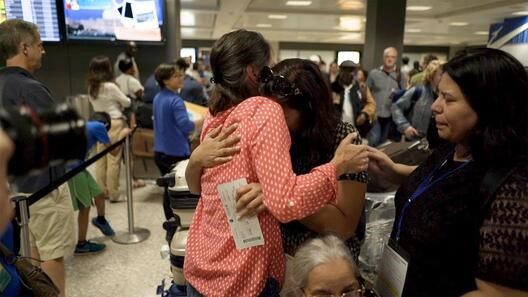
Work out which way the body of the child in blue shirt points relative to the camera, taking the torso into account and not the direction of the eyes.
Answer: to the viewer's right

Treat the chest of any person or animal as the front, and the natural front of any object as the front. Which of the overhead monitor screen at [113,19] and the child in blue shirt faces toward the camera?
the overhead monitor screen

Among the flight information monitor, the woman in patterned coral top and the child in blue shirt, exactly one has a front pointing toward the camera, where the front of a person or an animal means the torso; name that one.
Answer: the flight information monitor

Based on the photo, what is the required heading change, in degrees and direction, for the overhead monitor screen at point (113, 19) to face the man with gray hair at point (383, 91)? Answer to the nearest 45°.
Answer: approximately 90° to its left

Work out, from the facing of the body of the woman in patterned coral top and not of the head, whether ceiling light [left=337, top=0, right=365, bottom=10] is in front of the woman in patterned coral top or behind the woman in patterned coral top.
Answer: in front

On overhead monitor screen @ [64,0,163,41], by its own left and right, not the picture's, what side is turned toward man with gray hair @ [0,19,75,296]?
front

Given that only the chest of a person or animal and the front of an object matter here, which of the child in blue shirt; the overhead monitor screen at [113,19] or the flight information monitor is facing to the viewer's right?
the child in blue shirt

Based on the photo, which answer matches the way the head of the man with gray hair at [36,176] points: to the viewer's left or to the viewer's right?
to the viewer's right

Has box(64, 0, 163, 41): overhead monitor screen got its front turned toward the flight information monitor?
no

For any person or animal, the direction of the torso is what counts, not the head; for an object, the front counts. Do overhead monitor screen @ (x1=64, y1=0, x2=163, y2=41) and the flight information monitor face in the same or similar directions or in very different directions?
same or similar directions

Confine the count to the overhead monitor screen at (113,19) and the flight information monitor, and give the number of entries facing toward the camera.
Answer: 2

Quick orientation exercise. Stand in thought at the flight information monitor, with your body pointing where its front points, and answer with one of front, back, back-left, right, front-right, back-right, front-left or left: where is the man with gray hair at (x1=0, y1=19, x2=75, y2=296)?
front

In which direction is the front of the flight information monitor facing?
toward the camera

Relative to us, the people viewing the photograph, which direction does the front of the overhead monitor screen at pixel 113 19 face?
facing the viewer

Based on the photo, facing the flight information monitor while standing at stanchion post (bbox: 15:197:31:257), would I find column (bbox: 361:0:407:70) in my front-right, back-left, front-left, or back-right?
front-right
